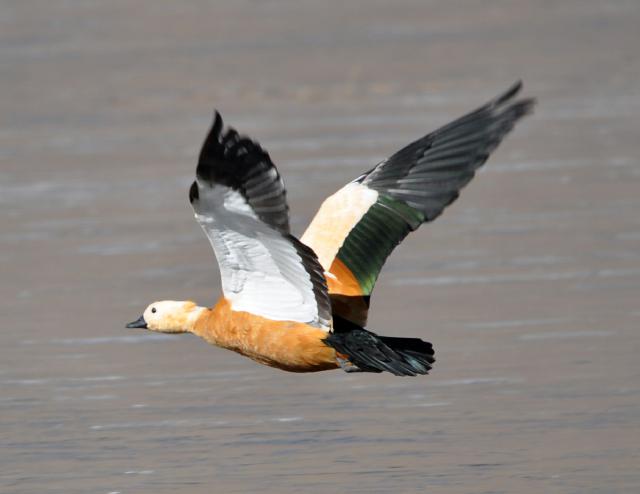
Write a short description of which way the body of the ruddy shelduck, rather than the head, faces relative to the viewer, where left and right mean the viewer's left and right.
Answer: facing to the left of the viewer
